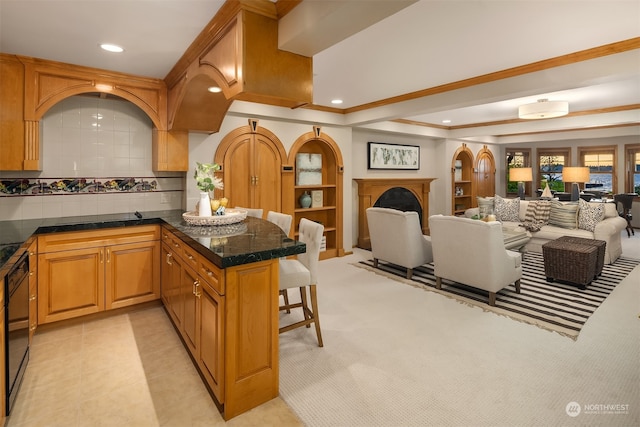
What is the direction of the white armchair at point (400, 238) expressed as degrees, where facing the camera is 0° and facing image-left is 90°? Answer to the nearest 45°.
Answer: approximately 225°

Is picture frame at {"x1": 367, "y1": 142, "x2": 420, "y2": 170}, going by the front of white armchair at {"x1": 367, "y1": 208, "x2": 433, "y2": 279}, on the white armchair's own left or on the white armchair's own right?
on the white armchair's own left

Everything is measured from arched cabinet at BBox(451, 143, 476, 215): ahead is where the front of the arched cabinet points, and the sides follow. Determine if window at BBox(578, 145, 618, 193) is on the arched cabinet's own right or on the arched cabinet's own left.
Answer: on the arched cabinet's own left

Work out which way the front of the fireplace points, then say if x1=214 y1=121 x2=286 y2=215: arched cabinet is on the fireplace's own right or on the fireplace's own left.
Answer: on the fireplace's own right

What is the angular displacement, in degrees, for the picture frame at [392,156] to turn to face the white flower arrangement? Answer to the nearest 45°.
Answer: approximately 45° to its right

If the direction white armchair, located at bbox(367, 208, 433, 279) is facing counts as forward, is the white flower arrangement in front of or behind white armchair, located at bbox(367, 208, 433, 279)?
behind

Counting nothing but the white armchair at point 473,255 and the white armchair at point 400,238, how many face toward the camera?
0

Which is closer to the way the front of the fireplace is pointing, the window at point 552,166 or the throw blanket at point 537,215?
the throw blanket

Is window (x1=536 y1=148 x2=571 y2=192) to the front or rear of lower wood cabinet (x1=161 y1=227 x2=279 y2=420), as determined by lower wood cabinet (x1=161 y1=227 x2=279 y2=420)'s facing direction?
to the rear

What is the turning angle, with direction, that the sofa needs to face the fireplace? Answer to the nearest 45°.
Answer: approximately 45° to its right

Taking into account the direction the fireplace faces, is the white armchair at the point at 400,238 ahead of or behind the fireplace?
ahead
